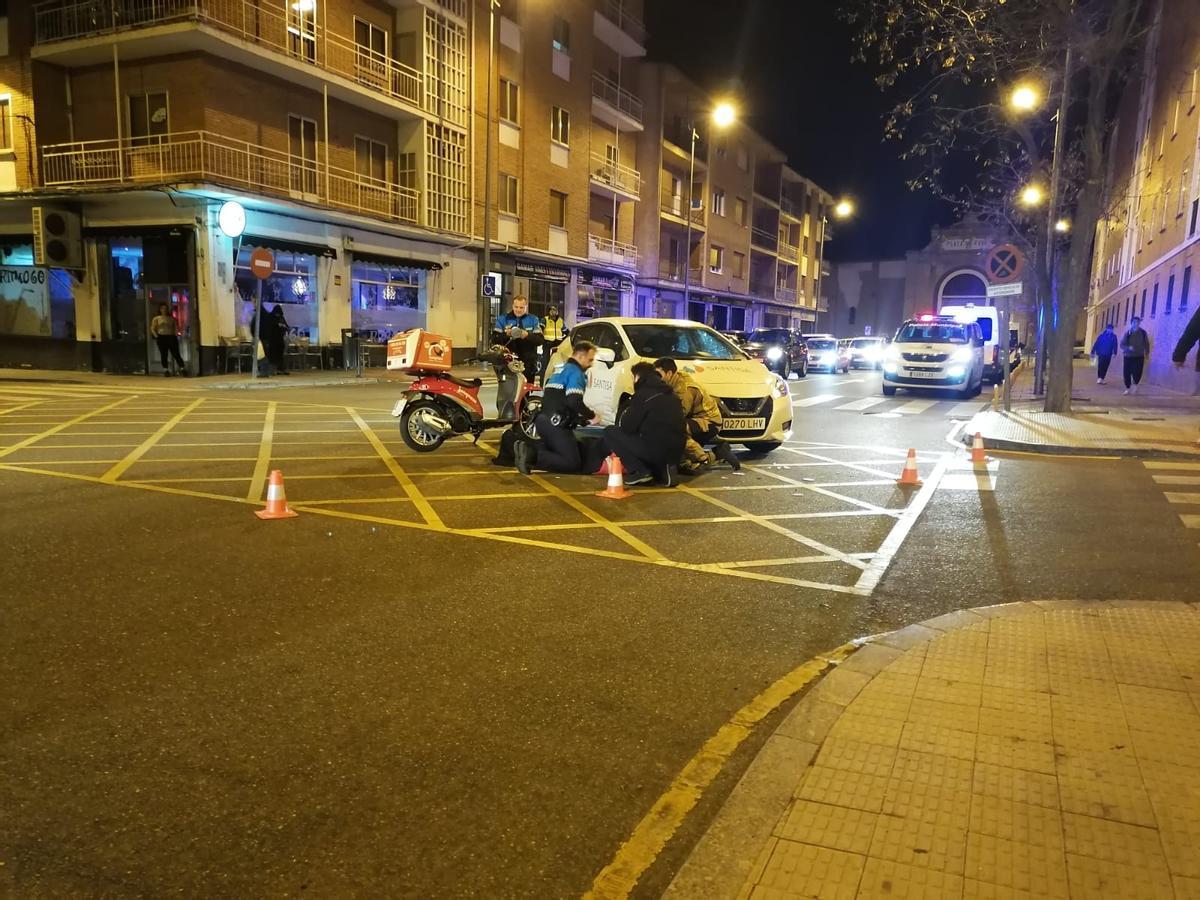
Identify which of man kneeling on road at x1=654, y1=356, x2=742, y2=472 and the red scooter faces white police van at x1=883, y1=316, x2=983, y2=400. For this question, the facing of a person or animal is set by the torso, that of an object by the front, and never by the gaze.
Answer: the red scooter

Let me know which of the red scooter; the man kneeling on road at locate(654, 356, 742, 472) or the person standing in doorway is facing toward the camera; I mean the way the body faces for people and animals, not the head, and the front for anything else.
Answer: the person standing in doorway

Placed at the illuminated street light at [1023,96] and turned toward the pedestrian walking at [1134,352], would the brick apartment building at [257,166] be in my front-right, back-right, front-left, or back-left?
back-left

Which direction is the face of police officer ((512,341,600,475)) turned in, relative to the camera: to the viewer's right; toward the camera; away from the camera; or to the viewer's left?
to the viewer's right

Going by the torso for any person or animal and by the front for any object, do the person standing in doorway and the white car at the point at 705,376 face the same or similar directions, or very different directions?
same or similar directions

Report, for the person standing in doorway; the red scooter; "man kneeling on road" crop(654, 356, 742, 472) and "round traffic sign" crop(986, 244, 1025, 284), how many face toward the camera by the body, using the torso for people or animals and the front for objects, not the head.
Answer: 2

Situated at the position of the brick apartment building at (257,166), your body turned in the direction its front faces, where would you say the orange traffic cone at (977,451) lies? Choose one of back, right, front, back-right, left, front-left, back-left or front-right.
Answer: front

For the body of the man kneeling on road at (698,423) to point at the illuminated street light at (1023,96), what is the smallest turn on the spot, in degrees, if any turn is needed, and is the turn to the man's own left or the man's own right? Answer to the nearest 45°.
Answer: approximately 135° to the man's own right

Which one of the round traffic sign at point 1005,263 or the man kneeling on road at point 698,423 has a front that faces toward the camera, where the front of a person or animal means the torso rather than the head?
the round traffic sign

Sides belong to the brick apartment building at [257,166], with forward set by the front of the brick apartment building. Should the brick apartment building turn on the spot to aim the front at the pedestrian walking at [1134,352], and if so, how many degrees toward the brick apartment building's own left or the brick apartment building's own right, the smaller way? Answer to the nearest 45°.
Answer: approximately 45° to the brick apartment building's own left

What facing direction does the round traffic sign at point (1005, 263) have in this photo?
toward the camera

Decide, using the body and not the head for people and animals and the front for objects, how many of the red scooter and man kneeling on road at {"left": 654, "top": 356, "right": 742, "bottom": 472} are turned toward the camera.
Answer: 0

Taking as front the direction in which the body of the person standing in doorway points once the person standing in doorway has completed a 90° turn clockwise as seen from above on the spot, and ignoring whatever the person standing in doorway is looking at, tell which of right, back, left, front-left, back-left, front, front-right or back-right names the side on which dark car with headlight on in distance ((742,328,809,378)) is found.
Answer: back

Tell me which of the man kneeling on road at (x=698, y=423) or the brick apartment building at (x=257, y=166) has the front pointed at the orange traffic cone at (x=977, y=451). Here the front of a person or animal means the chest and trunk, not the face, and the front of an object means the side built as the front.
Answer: the brick apartment building

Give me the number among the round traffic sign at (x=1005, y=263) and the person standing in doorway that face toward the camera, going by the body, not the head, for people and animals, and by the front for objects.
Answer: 2

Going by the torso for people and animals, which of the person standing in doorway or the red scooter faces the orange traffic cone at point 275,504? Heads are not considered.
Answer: the person standing in doorway

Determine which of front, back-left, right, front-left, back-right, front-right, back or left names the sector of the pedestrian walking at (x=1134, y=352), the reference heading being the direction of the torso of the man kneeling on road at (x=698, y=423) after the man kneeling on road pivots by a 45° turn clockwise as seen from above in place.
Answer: right

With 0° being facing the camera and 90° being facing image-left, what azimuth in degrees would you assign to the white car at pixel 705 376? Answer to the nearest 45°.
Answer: approximately 315°

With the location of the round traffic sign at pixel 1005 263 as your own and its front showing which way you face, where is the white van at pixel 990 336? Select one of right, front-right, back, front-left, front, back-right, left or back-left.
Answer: back

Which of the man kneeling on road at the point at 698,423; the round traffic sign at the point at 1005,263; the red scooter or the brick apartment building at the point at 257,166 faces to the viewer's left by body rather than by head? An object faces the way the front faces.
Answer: the man kneeling on road

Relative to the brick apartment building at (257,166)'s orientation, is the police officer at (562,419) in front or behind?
in front

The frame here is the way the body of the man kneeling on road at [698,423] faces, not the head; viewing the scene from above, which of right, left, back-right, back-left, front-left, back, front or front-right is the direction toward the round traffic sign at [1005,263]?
back-right

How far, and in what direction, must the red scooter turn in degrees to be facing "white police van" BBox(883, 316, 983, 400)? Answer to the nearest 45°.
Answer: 0° — it already faces it
